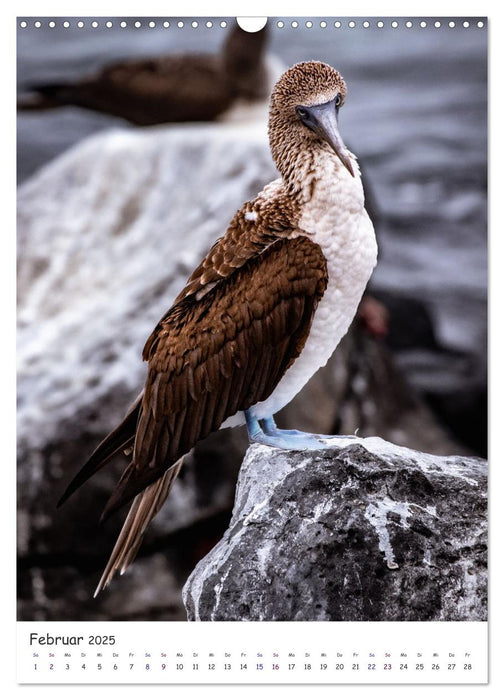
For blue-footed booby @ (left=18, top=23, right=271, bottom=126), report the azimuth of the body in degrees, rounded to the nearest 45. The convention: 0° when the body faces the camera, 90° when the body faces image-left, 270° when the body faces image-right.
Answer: approximately 270°

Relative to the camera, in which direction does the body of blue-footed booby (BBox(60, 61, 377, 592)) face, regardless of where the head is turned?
to the viewer's right

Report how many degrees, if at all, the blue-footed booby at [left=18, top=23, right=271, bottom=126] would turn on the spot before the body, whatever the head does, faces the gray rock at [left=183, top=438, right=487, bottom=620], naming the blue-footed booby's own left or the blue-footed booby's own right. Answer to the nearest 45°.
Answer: approximately 90° to the blue-footed booby's own right
